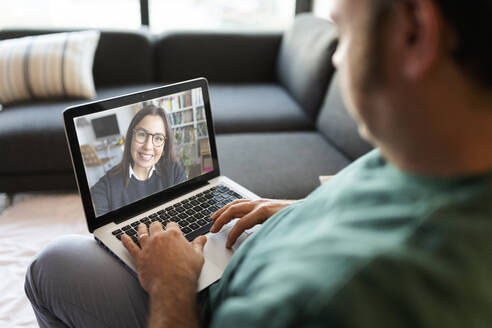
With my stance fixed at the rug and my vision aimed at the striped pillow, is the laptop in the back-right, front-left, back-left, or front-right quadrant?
back-right

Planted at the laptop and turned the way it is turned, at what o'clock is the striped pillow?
The striped pillow is roughly at 7 o'clock from the laptop.

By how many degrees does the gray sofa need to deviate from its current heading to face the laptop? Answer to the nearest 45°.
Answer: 0° — it already faces it

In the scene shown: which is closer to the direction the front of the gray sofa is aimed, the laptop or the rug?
the laptop

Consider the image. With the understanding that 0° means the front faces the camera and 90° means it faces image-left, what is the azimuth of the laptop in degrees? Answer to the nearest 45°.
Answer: approximately 315°

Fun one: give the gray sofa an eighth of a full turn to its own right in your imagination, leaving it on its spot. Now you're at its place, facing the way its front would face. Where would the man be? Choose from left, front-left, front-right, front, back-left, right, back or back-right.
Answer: front-left

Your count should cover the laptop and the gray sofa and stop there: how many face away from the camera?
0

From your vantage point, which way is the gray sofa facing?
toward the camera

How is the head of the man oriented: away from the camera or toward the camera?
away from the camera
